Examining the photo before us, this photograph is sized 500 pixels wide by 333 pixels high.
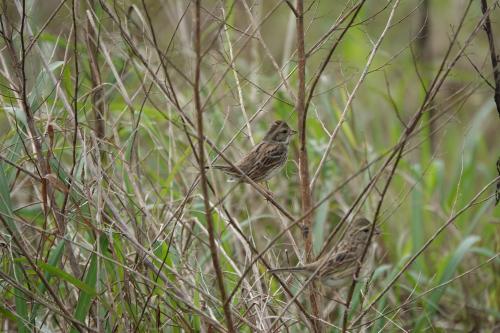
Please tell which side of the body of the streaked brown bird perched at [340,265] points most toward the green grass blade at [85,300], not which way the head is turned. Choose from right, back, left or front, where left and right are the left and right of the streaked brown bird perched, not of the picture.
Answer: back

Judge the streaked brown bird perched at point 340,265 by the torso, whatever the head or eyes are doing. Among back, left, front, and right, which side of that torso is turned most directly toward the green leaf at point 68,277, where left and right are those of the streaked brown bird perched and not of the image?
back

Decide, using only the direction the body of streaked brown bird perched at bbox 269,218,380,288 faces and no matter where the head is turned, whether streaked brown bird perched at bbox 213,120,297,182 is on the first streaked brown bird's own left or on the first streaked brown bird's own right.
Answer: on the first streaked brown bird's own left

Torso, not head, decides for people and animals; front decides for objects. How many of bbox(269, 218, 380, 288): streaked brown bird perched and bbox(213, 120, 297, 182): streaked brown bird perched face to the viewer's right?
2

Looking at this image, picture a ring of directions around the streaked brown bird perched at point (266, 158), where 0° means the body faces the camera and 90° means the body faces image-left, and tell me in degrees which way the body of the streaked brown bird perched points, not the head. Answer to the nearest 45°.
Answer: approximately 270°

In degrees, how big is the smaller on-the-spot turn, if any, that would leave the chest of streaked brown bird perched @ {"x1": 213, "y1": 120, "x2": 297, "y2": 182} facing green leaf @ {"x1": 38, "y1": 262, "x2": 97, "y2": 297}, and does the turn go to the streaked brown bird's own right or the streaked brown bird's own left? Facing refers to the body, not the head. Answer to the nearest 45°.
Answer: approximately 135° to the streaked brown bird's own right

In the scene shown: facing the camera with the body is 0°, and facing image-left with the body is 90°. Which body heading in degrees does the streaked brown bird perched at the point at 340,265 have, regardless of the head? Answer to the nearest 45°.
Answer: approximately 270°

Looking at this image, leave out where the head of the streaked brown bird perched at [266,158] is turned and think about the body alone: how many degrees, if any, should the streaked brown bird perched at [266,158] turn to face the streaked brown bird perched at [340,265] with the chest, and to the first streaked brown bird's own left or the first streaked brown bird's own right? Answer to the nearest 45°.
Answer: approximately 90° to the first streaked brown bird's own right
